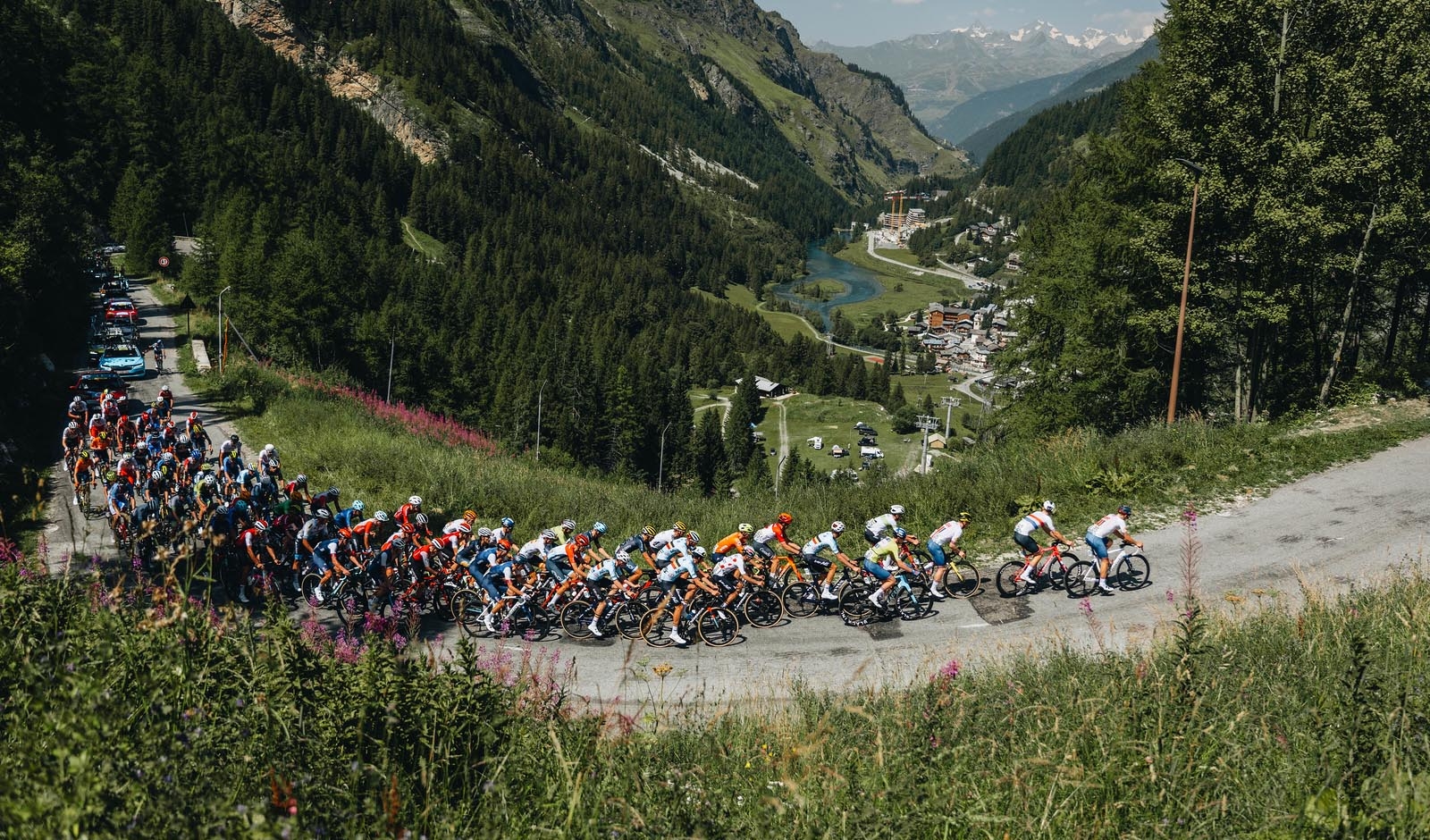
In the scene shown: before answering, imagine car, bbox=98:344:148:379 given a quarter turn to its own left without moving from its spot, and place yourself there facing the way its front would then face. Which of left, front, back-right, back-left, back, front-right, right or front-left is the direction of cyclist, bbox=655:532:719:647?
right

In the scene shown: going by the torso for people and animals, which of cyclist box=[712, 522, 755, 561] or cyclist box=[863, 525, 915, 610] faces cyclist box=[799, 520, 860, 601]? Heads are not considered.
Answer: cyclist box=[712, 522, 755, 561]

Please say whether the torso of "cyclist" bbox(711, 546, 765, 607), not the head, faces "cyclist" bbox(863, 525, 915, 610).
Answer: yes

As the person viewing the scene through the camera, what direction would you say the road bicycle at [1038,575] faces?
facing away from the viewer and to the right of the viewer

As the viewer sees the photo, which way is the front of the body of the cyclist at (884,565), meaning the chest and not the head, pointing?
to the viewer's right

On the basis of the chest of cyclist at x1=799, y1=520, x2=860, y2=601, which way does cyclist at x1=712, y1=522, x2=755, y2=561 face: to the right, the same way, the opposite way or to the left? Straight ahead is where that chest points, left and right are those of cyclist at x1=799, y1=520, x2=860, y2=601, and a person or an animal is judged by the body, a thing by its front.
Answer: the same way

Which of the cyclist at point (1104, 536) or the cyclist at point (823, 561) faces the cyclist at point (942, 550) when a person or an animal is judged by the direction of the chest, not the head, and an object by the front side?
the cyclist at point (823, 561)

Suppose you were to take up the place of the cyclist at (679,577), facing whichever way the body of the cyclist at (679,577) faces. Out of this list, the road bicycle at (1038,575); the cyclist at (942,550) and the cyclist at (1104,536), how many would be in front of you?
3

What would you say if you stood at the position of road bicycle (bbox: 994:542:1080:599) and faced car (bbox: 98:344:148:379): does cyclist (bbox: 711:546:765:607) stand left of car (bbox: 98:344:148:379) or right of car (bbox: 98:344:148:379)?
left

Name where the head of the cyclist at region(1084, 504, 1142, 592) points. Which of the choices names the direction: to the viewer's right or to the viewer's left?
to the viewer's right

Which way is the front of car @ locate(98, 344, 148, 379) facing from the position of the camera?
facing the viewer

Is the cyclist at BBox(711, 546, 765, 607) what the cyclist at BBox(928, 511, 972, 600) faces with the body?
no

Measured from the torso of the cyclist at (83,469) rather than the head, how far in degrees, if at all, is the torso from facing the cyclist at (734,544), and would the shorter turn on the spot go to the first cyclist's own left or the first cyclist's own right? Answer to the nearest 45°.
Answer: approximately 45° to the first cyclist's own left

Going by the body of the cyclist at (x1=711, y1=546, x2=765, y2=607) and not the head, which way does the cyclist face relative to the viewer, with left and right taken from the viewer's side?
facing to the right of the viewer

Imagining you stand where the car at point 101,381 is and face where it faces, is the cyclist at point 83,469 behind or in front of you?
in front

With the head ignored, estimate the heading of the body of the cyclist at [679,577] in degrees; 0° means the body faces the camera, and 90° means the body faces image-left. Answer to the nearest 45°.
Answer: approximately 270°

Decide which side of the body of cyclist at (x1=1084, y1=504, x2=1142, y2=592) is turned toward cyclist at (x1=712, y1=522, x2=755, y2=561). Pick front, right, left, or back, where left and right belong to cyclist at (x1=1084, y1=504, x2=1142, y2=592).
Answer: back

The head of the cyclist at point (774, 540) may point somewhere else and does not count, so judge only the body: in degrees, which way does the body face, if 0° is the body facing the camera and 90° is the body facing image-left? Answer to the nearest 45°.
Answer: approximately 270°

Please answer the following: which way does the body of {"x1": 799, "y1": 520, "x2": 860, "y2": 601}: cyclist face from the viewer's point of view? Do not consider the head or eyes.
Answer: to the viewer's right

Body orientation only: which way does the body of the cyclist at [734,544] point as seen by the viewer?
to the viewer's right
